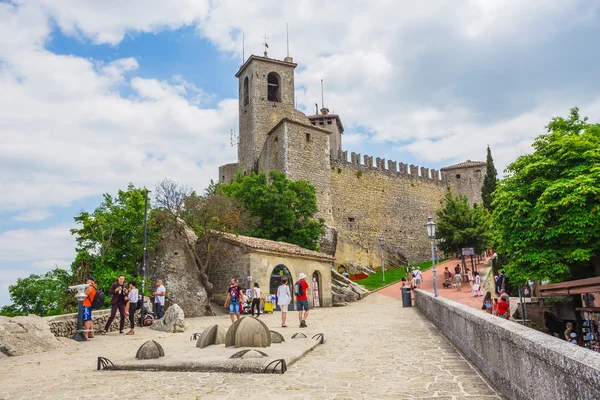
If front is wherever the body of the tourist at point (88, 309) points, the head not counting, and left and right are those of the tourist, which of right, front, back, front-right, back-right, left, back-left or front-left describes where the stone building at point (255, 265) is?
back-right

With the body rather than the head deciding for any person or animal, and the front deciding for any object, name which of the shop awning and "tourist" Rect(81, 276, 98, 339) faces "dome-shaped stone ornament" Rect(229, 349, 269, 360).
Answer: the shop awning

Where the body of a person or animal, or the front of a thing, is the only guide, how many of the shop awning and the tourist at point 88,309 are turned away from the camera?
0

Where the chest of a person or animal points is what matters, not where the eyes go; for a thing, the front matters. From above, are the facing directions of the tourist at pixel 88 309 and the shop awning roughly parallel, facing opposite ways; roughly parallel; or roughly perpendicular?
roughly parallel

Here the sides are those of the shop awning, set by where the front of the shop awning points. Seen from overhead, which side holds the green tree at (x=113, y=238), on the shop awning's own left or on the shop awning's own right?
on the shop awning's own right

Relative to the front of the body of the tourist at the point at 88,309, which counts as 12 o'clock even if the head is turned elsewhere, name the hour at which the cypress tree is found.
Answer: The cypress tree is roughly at 5 o'clock from the tourist.

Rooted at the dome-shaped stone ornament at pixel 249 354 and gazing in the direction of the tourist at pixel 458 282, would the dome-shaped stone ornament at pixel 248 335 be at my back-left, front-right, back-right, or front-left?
front-left

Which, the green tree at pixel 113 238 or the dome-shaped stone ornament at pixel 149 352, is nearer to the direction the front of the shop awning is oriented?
the dome-shaped stone ornament

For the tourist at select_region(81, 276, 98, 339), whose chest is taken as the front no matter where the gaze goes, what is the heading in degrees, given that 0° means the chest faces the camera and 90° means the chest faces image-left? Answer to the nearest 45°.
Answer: approximately 90°

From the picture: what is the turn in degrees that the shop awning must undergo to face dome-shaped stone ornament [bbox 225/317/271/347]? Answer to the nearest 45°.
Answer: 0° — it already faces it

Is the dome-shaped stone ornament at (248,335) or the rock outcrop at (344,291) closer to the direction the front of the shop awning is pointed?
the dome-shaped stone ornament

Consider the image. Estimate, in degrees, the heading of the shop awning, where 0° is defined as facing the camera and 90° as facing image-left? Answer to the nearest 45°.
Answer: approximately 45°
